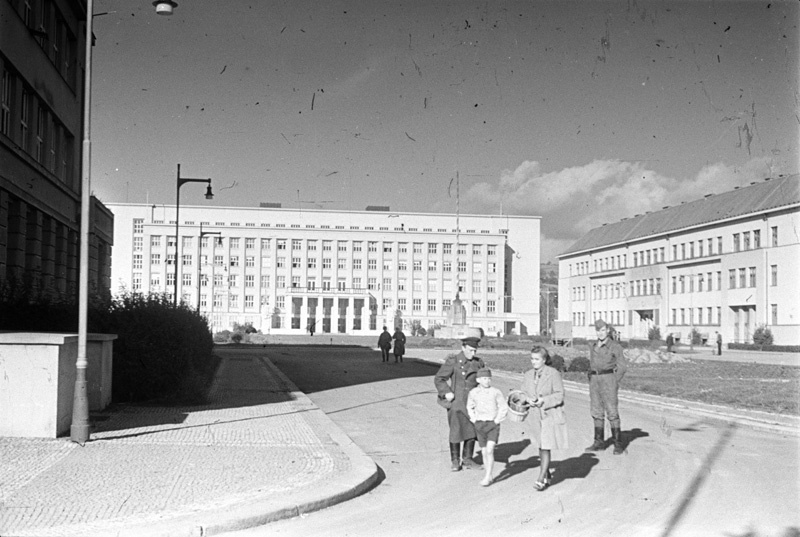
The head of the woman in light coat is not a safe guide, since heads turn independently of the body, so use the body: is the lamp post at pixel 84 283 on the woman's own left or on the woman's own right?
on the woman's own right

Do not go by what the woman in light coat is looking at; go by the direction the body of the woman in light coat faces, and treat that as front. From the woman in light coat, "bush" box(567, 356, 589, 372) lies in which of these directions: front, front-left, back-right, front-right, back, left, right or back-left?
back-right

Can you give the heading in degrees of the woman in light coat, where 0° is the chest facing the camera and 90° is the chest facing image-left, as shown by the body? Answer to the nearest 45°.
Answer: approximately 45°

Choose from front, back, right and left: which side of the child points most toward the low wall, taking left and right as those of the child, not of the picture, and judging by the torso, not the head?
right

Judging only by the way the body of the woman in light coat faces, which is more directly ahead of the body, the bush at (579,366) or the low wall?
the low wall

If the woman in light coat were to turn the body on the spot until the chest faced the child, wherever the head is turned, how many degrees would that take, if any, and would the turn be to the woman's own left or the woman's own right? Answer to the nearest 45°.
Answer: approximately 45° to the woman's own right

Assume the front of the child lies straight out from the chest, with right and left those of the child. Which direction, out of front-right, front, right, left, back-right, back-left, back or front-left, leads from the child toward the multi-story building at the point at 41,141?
back-right

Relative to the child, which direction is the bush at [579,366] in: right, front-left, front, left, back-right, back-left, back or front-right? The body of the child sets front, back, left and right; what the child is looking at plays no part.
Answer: back

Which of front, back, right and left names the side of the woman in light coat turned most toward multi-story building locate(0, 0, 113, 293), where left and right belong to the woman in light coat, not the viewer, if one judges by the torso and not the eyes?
right

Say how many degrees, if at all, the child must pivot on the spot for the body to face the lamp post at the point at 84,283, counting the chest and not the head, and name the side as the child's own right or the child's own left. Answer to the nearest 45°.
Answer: approximately 90° to the child's own right

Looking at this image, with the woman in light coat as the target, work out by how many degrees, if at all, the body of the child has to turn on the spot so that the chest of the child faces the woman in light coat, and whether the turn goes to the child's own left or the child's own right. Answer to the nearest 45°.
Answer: approximately 45° to the child's own left

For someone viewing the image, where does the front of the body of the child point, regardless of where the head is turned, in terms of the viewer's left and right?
facing the viewer

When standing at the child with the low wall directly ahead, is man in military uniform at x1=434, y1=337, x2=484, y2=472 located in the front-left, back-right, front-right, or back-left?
front-right

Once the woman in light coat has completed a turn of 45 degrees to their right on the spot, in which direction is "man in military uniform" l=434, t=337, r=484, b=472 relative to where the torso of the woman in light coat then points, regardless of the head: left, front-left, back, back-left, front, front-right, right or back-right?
front-right
